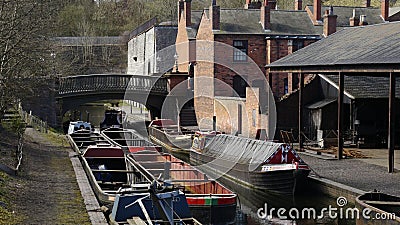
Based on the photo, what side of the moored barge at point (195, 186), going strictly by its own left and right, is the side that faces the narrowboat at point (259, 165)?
left

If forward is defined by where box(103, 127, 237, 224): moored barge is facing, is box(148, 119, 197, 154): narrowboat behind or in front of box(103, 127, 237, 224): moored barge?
behind

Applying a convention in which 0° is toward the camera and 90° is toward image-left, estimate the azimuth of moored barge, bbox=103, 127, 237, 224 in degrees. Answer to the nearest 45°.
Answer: approximately 315°

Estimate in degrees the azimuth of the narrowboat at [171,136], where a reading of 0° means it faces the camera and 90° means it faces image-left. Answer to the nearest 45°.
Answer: approximately 315°

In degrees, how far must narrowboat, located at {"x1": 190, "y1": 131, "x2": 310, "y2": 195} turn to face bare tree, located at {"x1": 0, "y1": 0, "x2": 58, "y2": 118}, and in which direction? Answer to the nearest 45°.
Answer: approximately 135° to its right

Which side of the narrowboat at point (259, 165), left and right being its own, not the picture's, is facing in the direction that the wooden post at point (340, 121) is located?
left

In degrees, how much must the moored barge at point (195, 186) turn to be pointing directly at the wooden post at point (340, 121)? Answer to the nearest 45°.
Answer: approximately 90° to its left
